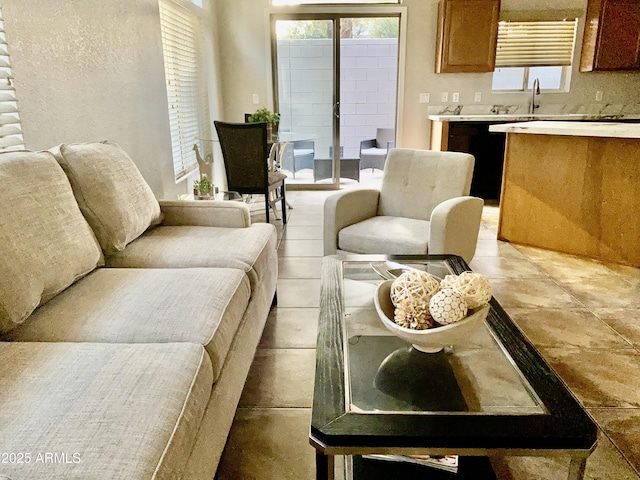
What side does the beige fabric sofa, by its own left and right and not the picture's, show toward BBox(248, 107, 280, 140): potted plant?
left

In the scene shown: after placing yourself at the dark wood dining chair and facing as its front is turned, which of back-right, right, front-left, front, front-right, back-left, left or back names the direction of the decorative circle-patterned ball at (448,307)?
back-right

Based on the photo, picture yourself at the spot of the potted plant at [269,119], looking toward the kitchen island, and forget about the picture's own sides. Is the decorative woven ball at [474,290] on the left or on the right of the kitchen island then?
right

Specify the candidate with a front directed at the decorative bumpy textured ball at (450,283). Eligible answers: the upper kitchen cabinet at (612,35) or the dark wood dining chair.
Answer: the upper kitchen cabinet

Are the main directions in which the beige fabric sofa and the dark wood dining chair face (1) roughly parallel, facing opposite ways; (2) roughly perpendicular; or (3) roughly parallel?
roughly perpendicular

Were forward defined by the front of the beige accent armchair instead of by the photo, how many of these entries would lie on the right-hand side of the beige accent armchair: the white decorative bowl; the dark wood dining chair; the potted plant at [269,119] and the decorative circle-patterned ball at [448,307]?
2

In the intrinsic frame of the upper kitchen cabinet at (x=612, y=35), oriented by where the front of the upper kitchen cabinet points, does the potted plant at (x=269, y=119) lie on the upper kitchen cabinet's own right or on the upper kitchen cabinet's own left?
on the upper kitchen cabinet's own right

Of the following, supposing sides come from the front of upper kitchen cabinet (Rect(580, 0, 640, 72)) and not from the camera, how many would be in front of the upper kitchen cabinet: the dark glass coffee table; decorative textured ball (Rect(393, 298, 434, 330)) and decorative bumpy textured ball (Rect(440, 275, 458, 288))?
3

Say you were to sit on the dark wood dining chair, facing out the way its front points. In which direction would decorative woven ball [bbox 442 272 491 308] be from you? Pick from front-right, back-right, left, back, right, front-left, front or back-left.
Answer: back-right

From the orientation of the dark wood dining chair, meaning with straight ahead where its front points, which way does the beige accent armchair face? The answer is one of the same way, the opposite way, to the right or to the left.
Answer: the opposite way

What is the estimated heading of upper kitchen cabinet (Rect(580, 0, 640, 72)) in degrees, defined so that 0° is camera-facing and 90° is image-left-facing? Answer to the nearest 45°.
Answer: approximately 0°
